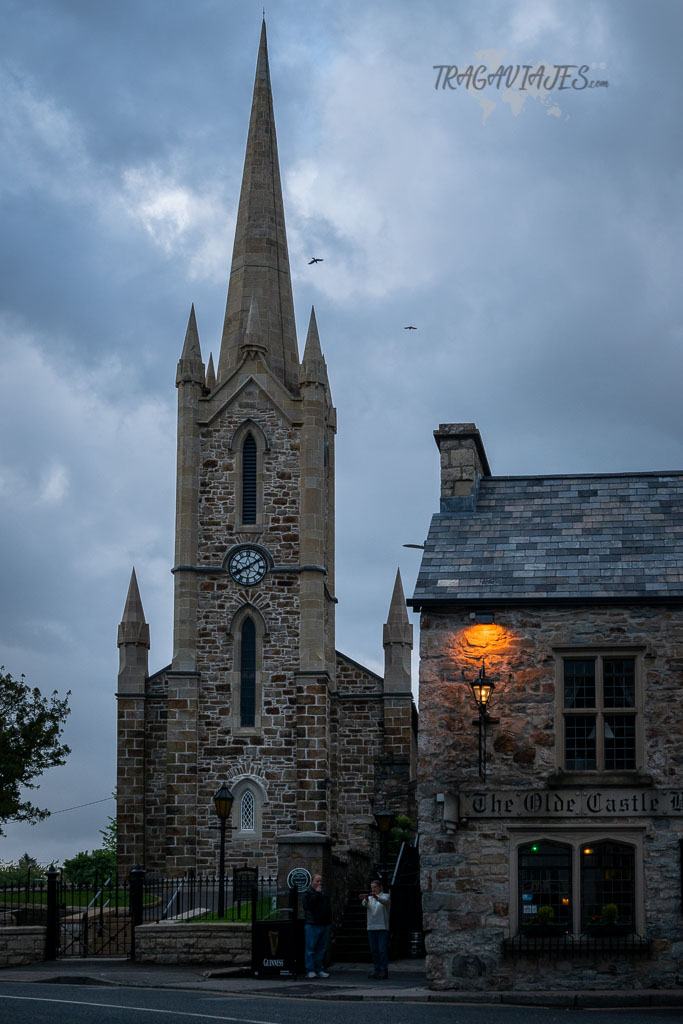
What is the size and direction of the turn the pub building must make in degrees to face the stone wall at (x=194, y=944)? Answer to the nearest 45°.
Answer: approximately 135° to its right

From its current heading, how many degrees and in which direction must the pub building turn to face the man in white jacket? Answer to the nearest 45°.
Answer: approximately 135° to its right

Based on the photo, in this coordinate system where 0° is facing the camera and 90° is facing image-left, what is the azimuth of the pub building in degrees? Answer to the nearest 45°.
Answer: approximately 0°

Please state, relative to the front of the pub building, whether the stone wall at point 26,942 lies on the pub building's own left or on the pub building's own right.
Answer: on the pub building's own right

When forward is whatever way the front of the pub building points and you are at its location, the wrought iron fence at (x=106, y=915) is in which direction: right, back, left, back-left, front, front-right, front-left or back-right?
back-right
